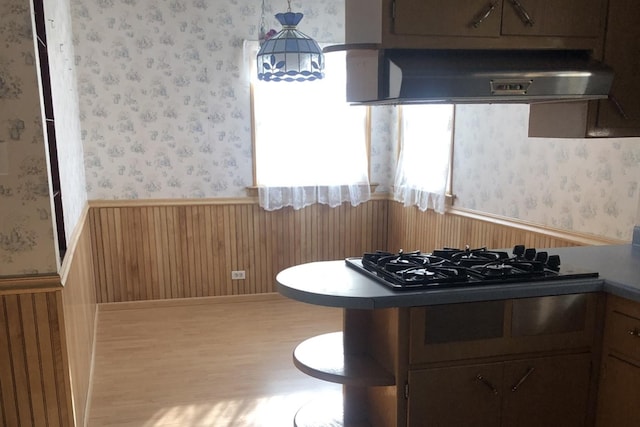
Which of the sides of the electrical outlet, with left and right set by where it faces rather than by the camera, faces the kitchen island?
front

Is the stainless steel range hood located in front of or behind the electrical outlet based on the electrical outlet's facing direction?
in front

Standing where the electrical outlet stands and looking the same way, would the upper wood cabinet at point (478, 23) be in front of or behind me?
in front

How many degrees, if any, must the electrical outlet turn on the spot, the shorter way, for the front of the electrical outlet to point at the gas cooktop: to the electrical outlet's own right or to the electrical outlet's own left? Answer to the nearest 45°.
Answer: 0° — it already faces it

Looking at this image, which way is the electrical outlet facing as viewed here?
toward the camera

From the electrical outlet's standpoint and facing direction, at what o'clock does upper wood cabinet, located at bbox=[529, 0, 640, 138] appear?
The upper wood cabinet is roughly at 11 o'clock from the electrical outlet.

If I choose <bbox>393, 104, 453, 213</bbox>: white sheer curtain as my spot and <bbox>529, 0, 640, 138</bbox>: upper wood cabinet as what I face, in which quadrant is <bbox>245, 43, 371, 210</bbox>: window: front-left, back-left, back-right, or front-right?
back-right

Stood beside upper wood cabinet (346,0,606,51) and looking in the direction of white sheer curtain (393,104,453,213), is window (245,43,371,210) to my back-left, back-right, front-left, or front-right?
front-left

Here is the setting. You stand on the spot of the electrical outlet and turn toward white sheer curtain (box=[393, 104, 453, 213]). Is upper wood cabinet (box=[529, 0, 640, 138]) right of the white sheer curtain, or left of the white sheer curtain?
right

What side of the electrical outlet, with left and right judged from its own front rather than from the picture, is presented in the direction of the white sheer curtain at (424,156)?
left

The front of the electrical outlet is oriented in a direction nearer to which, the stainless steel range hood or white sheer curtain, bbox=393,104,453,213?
the stainless steel range hood
